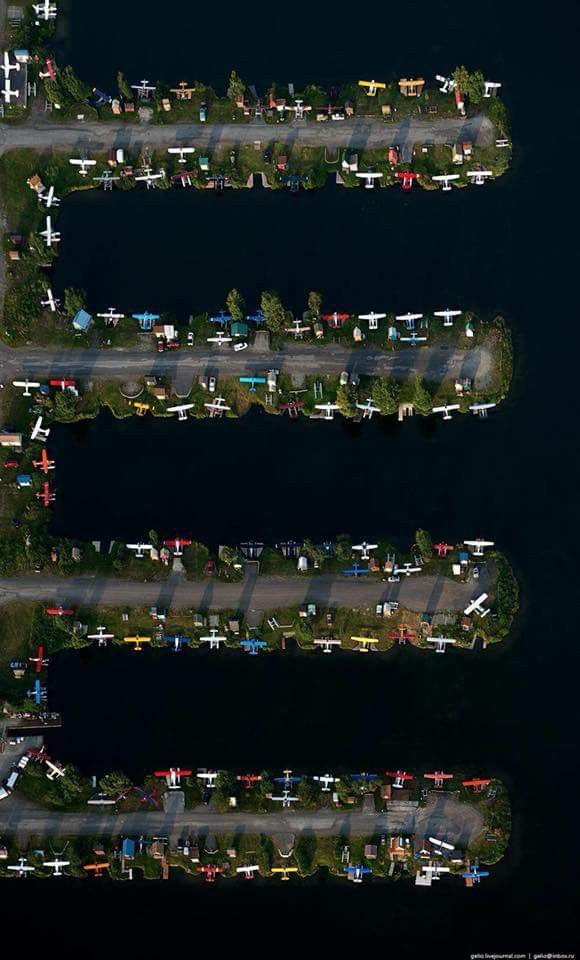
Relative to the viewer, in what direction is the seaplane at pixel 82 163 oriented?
away from the camera

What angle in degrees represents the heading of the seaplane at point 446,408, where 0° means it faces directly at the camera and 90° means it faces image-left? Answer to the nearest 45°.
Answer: approximately 180°

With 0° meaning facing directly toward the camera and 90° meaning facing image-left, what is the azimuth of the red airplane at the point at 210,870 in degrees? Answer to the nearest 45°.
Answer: approximately 180°

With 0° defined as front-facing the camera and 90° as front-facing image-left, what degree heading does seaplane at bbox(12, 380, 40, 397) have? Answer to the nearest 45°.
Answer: approximately 180°

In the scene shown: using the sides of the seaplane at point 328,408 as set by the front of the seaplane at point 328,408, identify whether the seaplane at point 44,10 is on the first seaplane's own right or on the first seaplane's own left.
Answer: on the first seaplane's own left
